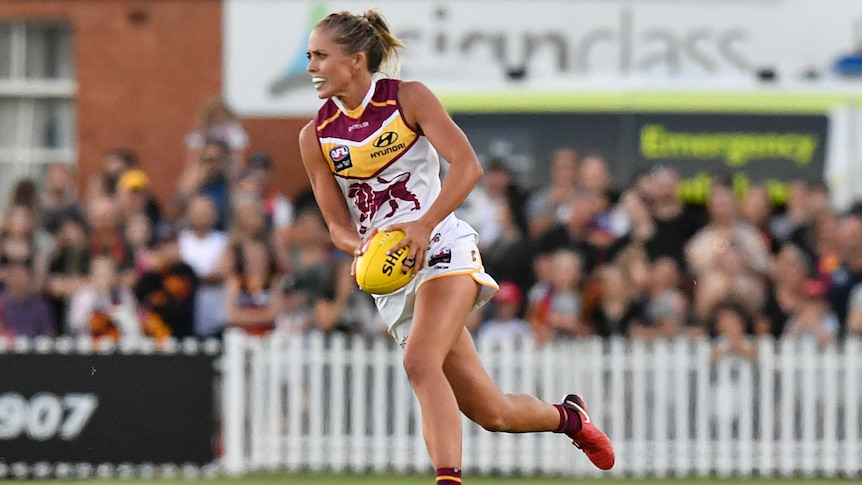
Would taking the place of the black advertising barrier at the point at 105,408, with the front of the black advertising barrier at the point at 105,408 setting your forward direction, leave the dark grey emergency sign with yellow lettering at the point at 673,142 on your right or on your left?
on your left

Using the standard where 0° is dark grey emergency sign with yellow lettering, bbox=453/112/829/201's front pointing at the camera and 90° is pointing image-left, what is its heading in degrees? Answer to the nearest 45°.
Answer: approximately 0°

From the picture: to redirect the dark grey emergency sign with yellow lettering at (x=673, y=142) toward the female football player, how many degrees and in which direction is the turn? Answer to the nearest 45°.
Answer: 0° — it already faces them

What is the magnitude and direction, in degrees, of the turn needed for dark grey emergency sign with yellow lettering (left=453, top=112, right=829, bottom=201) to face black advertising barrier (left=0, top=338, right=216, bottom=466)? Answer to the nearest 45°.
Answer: approximately 45° to its right

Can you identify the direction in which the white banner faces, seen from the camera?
facing the viewer

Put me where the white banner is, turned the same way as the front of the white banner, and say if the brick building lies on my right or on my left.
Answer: on my right

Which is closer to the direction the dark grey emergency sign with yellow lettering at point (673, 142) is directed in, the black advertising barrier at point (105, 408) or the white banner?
the black advertising barrier

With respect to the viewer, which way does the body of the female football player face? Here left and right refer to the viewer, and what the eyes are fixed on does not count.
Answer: facing the viewer and to the left of the viewer

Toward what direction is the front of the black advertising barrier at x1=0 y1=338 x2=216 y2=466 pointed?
toward the camera
